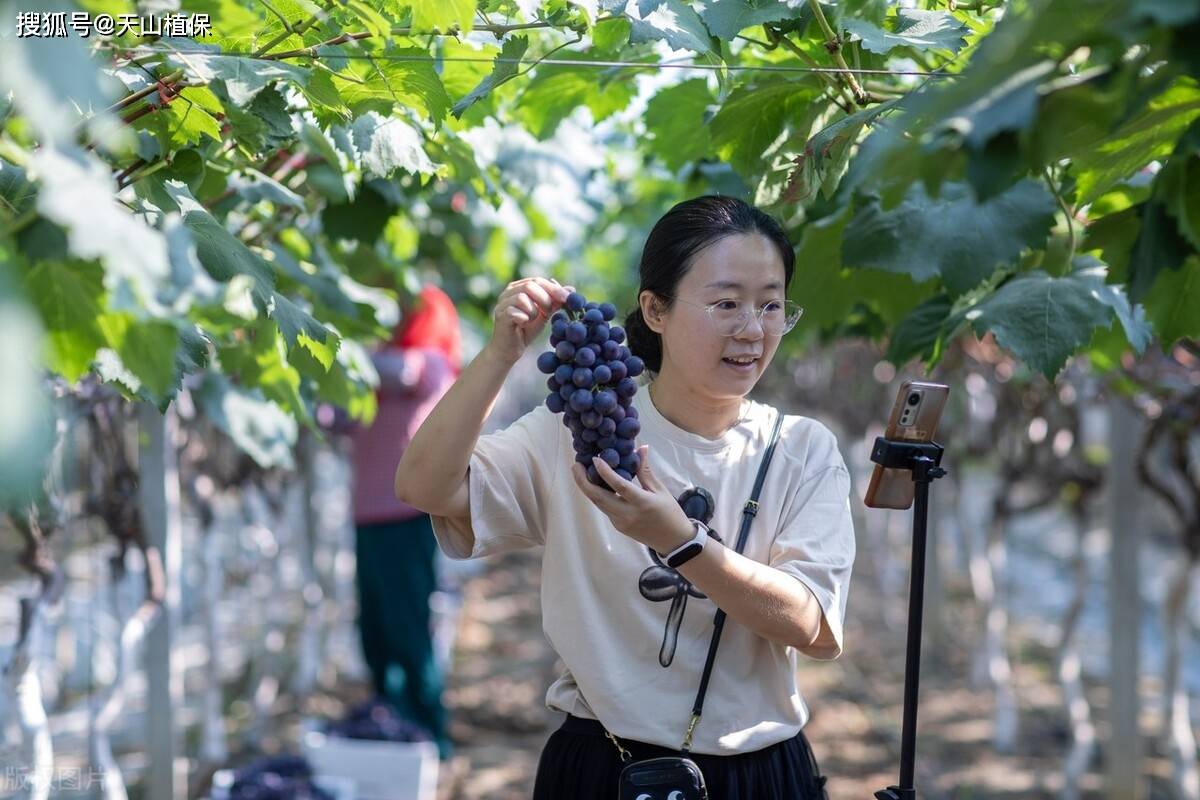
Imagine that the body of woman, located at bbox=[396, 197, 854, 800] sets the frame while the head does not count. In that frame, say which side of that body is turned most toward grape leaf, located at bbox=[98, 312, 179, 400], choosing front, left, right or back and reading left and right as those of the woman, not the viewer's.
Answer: right

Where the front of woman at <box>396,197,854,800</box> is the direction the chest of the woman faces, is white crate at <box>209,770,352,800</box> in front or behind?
behind

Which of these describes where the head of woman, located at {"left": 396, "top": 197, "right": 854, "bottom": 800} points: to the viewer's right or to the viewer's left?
to the viewer's right

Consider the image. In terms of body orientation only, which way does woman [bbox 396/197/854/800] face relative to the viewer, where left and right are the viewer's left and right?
facing the viewer and to the right of the viewer
